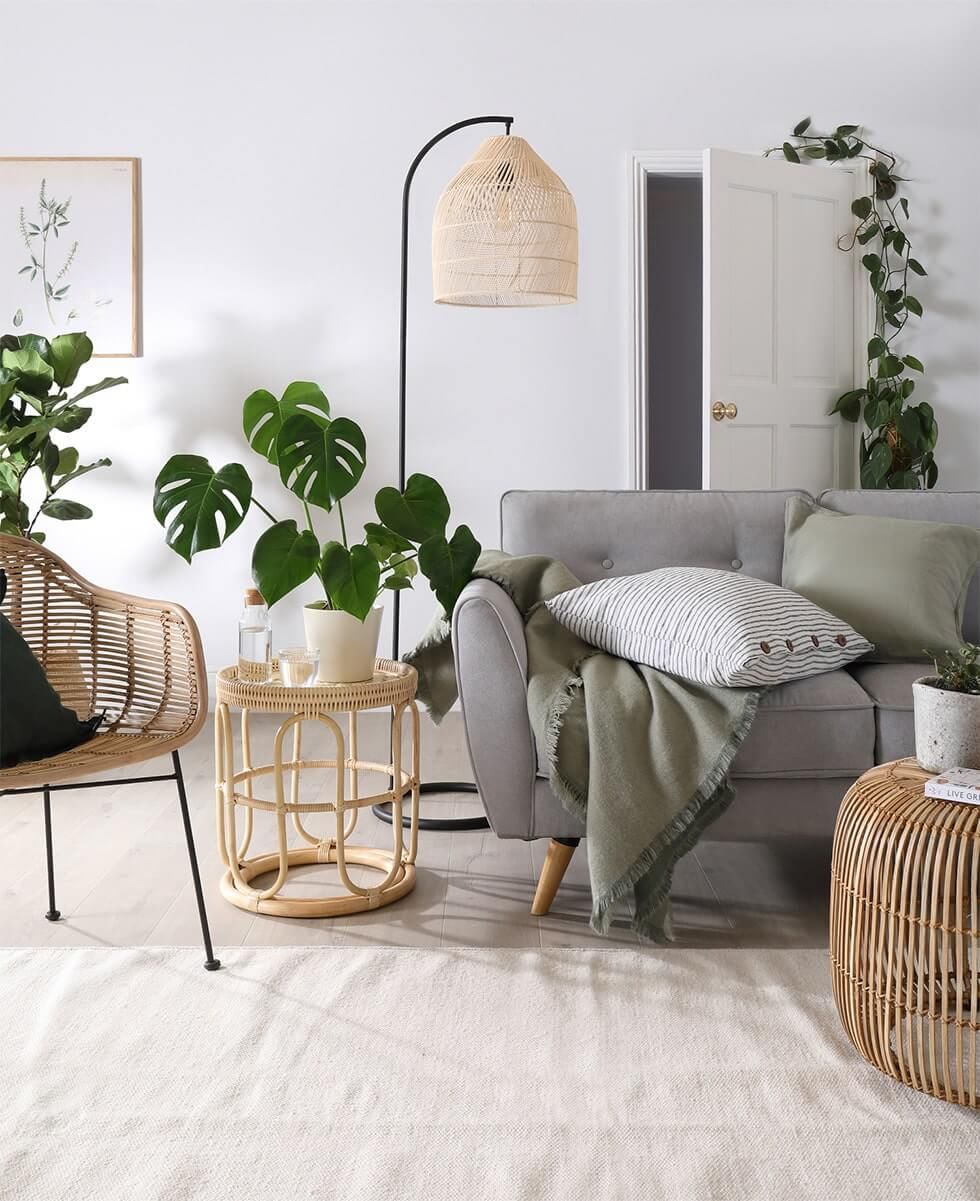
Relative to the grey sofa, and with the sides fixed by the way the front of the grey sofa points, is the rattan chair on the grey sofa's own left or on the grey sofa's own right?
on the grey sofa's own right

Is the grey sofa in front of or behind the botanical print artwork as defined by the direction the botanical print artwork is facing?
in front

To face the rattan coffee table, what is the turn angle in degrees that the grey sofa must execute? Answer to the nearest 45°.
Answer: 0° — it already faces it

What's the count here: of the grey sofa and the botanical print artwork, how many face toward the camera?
2

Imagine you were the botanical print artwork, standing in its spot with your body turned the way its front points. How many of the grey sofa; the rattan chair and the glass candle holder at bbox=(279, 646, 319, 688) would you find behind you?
0

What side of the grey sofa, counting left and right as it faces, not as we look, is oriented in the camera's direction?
front

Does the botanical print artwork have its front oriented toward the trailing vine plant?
no

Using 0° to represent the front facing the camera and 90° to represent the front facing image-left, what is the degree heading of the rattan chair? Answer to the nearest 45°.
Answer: approximately 315°

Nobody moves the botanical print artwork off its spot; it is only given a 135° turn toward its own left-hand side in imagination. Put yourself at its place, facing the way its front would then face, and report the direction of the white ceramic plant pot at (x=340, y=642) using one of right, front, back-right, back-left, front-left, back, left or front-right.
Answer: back-right

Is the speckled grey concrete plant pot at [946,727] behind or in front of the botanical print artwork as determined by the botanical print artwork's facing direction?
in front

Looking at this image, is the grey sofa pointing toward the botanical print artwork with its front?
no

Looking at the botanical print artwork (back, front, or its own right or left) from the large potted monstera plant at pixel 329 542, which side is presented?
front

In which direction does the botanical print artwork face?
toward the camera
